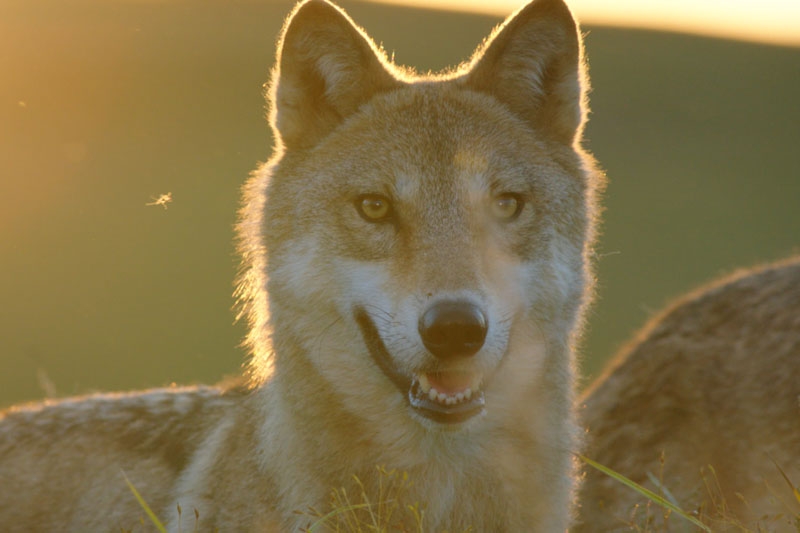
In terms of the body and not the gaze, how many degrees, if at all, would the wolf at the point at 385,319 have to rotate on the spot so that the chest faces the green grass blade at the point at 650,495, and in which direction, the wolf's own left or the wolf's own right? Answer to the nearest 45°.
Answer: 0° — it already faces it

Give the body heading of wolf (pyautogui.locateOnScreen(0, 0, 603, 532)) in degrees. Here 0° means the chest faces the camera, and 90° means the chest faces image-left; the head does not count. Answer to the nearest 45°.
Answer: approximately 315°

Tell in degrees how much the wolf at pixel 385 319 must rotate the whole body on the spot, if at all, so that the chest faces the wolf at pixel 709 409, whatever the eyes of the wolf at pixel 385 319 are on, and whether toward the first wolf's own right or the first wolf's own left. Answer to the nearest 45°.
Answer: approximately 45° to the first wolf's own left
